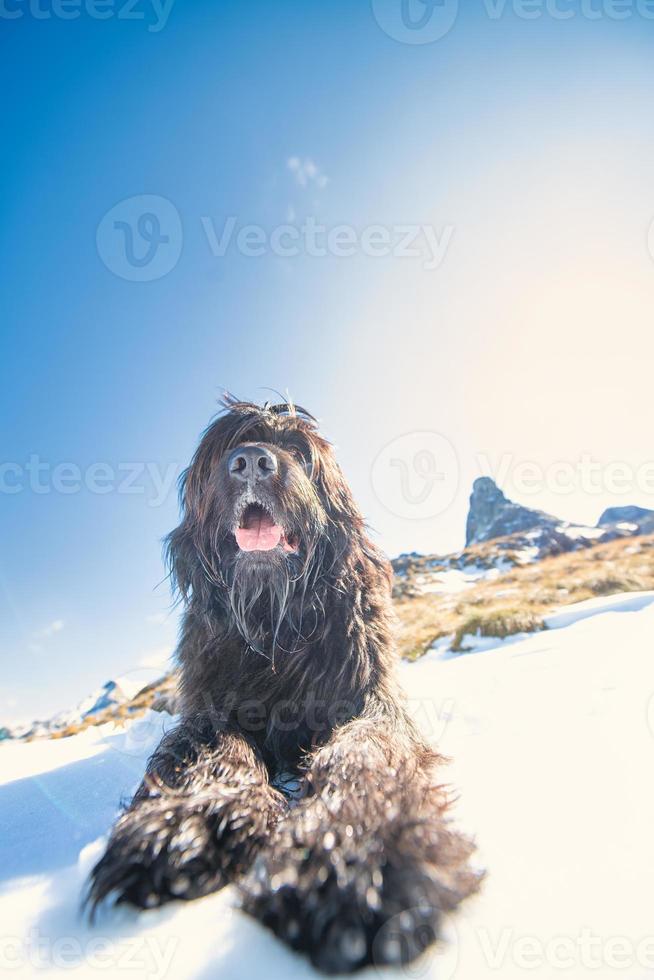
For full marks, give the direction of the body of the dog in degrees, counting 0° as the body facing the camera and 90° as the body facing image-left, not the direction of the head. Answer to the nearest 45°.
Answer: approximately 0°
